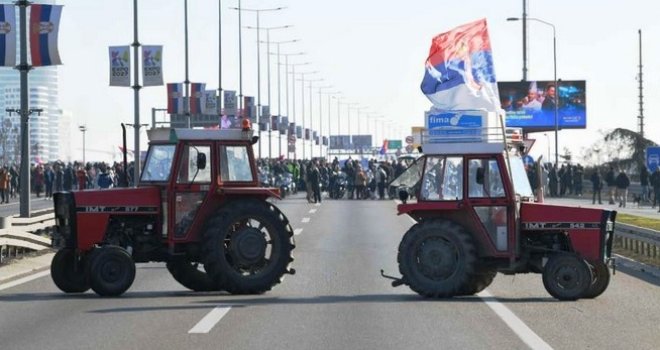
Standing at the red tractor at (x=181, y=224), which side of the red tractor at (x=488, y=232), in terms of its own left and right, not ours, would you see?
back

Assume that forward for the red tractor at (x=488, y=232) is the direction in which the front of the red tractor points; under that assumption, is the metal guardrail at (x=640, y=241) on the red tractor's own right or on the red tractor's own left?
on the red tractor's own left

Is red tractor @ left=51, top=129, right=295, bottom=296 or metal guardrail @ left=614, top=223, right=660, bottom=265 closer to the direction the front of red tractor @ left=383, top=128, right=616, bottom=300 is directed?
the metal guardrail

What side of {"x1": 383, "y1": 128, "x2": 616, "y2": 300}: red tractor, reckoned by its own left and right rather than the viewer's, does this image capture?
right

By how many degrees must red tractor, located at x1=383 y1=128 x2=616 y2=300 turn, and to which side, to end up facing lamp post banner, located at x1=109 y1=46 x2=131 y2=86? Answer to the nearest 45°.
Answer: approximately 135° to its left

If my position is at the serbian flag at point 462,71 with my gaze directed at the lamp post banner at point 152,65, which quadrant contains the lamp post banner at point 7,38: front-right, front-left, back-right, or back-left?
front-left

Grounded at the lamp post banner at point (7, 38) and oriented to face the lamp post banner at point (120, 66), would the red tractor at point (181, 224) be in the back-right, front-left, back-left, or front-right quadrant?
back-right
